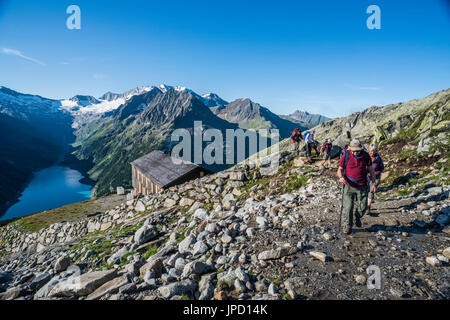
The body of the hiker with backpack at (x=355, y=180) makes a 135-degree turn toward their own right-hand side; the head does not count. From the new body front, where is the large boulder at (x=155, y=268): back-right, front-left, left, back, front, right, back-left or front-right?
left

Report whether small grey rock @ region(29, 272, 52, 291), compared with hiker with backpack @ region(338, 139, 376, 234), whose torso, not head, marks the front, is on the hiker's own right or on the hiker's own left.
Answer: on the hiker's own right

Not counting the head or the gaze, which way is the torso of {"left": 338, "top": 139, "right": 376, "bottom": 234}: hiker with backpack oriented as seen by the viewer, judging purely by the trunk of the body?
toward the camera

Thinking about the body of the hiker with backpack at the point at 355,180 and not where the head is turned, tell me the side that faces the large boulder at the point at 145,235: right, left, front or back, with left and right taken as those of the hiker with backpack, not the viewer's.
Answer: right

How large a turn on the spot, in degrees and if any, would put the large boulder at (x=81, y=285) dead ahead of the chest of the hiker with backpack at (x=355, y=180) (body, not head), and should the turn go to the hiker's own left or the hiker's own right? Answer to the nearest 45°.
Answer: approximately 45° to the hiker's own right

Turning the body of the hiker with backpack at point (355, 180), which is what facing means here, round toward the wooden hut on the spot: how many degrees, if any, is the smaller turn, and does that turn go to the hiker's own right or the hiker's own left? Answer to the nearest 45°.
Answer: approximately 135° to the hiker's own right
